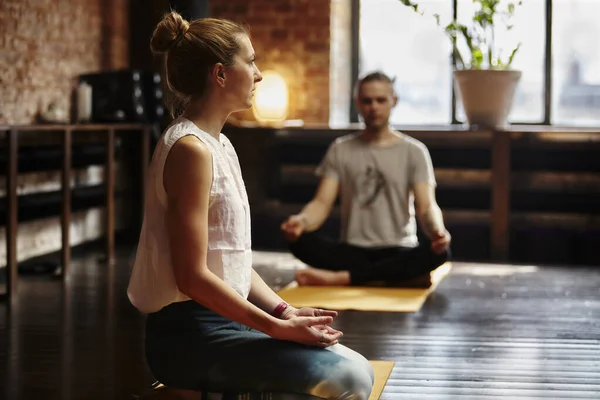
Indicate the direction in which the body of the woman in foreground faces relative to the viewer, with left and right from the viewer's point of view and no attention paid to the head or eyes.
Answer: facing to the right of the viewer

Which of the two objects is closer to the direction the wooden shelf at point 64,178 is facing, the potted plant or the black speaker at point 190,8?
the potted plant

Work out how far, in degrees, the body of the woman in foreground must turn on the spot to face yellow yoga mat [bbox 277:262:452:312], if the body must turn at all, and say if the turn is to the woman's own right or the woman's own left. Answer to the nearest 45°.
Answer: approximately 90° to the woman's own left

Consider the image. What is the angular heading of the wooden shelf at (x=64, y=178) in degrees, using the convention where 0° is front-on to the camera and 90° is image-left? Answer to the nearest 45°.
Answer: approximately 315°

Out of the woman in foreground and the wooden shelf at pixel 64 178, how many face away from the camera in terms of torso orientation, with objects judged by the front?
0

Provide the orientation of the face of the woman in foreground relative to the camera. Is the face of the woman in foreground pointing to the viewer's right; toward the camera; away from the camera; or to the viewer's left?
to the viewer's right

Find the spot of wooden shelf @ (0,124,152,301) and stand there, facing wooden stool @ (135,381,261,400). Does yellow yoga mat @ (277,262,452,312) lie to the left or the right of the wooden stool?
left

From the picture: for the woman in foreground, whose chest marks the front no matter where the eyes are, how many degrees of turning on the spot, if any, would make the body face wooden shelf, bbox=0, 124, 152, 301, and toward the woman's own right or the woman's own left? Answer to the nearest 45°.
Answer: approximately 90° to the woman's own left
